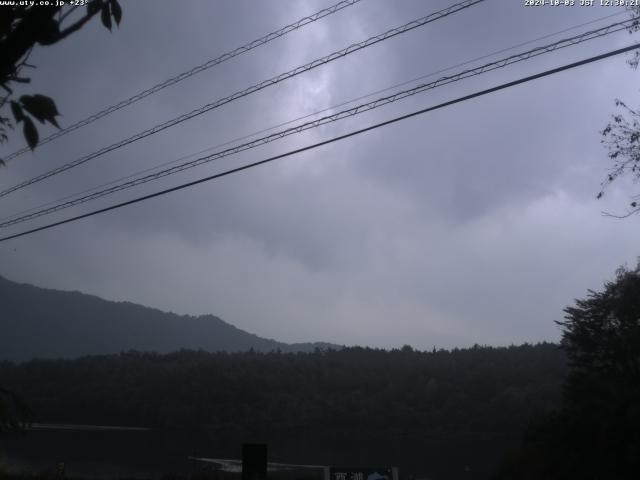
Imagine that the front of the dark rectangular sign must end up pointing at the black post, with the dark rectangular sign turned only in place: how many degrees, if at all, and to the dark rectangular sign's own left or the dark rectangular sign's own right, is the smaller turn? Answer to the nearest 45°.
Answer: approximately 45° to the dark rectangular sign's own right

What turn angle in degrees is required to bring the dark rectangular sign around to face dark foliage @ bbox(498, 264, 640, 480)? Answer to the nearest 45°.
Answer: approximately 135° to its left

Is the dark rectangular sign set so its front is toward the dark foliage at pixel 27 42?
yes

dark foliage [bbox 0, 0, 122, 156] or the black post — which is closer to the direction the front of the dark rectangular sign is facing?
the dark foliage

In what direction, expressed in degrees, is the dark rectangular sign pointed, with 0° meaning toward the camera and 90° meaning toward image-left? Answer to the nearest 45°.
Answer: approximately 0°

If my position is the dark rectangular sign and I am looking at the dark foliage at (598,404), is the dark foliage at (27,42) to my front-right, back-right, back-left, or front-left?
back-right
